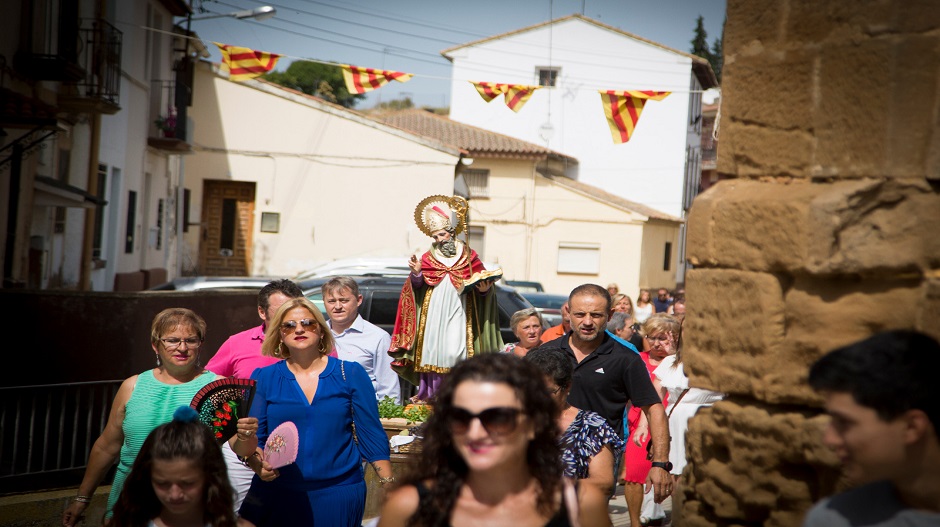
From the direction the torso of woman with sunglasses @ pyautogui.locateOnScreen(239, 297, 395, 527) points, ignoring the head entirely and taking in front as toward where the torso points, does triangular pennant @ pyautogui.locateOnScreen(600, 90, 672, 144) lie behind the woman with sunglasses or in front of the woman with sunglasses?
behind

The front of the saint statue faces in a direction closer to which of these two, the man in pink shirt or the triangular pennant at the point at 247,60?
the man in pink shirt

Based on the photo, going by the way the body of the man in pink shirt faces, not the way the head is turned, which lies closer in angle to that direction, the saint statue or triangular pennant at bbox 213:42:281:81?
the saint statue

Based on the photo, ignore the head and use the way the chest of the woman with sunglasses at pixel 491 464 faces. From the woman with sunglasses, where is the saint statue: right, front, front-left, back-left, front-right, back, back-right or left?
back

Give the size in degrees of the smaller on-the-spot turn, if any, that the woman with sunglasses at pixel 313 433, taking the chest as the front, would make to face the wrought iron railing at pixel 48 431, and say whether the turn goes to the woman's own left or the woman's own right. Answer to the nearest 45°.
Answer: approximately 135° to the woman's own right

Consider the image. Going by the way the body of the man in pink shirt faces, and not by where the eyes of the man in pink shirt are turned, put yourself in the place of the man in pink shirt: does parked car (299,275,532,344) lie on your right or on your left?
on your left

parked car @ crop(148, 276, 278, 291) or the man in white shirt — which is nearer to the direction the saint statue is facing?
the man in white shirt

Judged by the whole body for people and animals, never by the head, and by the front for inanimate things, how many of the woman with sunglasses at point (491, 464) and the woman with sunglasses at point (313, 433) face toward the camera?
2
